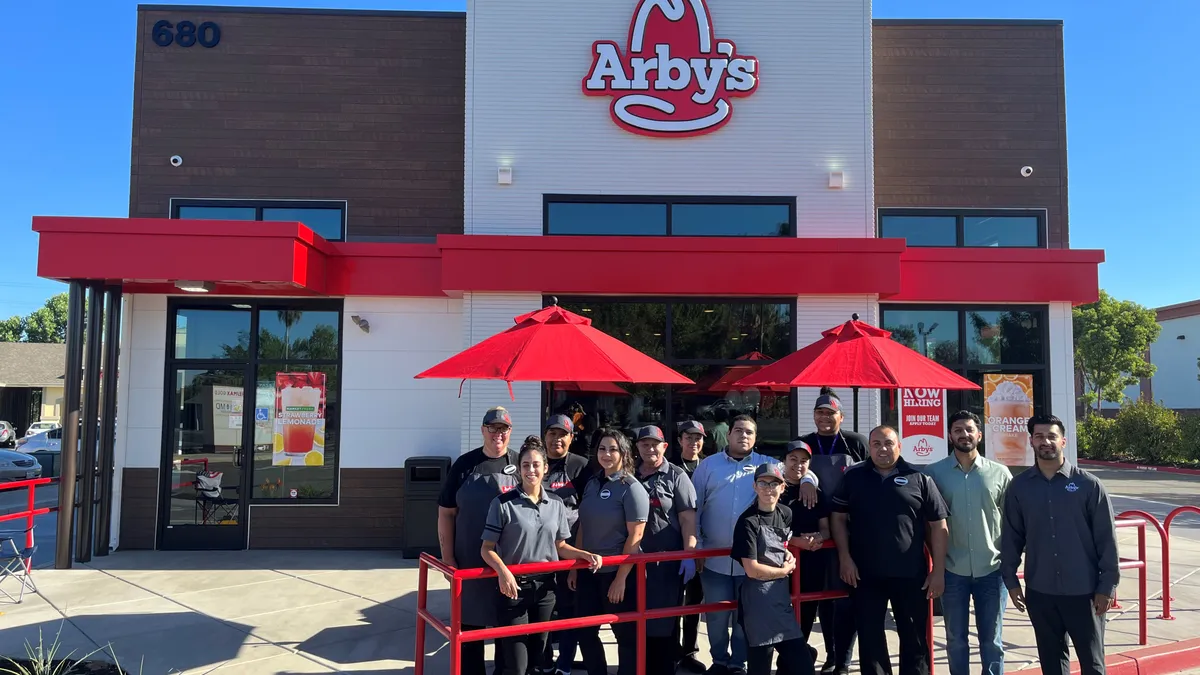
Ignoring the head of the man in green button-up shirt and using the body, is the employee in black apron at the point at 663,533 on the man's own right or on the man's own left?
on the man's own right

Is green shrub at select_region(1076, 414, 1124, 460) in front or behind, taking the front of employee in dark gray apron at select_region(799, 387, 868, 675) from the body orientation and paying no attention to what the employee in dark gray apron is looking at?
behind

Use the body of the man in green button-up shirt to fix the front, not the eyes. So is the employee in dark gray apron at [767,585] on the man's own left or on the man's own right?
on the man's own right

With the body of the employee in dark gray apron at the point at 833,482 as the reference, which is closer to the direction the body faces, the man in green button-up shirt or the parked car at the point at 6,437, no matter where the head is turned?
the man in green button-up shirt

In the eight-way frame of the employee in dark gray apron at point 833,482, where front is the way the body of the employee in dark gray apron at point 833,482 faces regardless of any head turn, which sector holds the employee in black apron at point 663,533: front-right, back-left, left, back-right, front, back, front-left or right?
front-right

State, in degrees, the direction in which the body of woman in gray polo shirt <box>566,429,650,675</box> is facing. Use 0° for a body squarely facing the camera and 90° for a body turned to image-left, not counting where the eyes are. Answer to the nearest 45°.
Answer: approximately 45°
